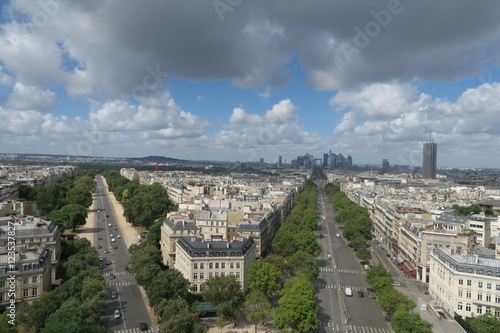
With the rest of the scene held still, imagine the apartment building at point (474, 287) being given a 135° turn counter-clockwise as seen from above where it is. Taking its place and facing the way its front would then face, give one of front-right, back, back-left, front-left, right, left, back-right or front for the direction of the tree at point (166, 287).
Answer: back

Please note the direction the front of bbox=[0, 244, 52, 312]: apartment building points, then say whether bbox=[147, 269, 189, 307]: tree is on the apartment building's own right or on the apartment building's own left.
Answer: on the apartment building's own left

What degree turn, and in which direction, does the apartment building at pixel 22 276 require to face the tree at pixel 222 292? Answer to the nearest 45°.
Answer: approximately 45° to its left

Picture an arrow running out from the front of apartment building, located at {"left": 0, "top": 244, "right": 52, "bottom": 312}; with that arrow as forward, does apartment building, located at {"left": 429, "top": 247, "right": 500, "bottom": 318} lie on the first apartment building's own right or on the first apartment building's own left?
on the first apartment building's own left

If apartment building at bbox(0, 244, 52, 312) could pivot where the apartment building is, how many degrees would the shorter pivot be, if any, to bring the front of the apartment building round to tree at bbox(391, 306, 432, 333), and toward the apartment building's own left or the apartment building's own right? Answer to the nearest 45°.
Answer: approximately 45° to the apartment building's own left

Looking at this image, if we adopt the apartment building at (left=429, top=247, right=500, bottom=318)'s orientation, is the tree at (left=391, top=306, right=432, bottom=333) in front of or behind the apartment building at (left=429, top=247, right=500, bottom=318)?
in front
